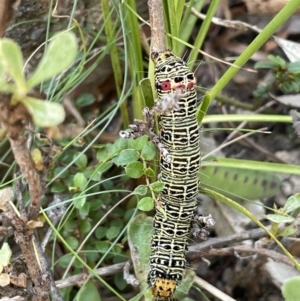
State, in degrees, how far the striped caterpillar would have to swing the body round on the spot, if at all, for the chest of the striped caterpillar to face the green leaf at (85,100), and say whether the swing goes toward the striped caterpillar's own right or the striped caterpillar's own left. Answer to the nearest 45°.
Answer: approximately 135° to the striped caterpillar's own right

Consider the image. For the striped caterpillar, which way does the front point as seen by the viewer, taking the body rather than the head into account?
toward the camera
